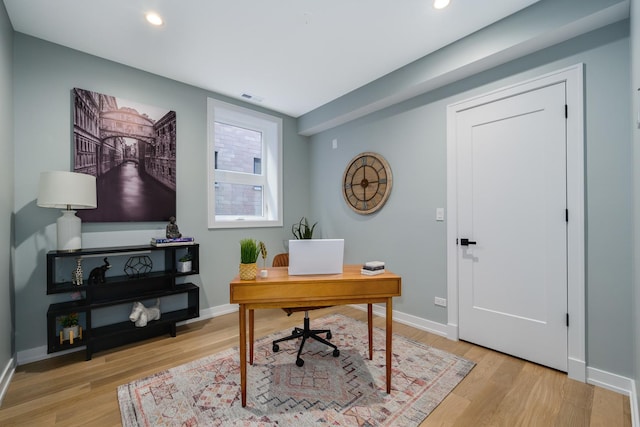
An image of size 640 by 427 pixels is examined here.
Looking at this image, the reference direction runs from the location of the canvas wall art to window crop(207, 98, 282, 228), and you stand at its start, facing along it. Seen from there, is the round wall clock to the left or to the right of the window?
right

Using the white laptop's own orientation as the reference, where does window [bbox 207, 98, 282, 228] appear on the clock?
The window is roughly at 11 o'clock from the white laptop.

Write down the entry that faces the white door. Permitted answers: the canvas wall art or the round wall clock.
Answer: the canvas wall art

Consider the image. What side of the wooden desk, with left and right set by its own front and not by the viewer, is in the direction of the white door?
right

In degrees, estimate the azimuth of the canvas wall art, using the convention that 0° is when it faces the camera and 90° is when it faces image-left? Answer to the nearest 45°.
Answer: approximately 315°

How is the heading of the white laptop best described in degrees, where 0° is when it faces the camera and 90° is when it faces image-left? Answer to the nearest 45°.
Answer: approximately 180°

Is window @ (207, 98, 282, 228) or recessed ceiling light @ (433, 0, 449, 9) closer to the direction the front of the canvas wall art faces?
the recessed ceiling light

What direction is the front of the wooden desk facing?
away from the camera

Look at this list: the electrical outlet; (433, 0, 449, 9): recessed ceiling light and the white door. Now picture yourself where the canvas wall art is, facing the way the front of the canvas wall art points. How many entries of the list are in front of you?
3

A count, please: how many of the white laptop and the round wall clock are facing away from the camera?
1

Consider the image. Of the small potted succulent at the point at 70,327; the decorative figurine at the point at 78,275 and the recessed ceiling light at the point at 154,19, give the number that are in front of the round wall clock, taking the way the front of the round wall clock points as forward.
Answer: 3
